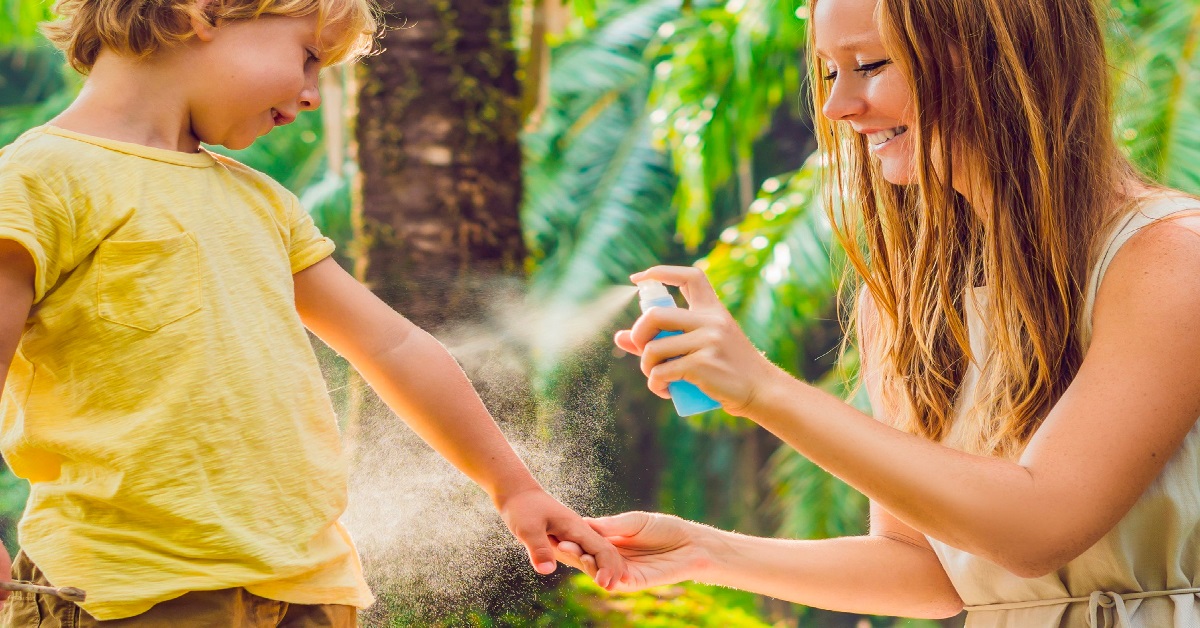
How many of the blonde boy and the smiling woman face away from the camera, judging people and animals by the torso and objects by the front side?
0

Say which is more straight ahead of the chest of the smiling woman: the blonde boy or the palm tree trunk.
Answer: the blonde boy

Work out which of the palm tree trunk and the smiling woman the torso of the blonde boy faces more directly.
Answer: the smiling woman

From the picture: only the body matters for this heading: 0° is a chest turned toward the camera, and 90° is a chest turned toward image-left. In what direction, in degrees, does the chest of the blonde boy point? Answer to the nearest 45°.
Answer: approximately 315°

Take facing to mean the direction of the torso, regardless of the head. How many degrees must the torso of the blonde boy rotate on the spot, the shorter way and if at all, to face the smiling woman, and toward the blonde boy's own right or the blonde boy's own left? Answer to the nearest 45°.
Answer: approximately 45° to the blonde boy's own left

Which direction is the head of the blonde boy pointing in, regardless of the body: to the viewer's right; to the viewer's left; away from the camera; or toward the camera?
to the viewer's right

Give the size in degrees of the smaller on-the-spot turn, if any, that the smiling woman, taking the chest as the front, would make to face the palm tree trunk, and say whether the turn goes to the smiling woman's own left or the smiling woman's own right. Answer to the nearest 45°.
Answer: approximately 90° to the smiling woman's own right

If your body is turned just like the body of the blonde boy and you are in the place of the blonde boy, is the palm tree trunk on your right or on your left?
on your left

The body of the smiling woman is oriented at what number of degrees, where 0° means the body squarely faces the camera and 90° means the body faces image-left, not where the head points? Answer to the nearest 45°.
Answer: approximately 45°
